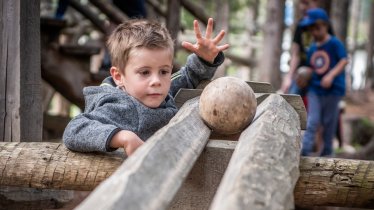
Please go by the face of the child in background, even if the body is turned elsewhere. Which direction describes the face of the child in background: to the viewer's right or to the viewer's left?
to the viewer's left

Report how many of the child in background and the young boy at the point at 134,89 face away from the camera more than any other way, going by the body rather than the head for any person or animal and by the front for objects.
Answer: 0

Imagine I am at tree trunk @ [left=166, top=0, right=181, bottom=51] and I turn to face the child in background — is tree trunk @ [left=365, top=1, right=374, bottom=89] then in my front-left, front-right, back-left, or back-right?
front-left

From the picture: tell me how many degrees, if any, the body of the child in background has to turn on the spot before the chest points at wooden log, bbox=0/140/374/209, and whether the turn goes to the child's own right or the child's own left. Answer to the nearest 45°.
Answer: approximately 45° to the child's own left

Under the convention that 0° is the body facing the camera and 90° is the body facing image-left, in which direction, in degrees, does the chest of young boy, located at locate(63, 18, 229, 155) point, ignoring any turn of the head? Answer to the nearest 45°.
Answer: approximately 315°

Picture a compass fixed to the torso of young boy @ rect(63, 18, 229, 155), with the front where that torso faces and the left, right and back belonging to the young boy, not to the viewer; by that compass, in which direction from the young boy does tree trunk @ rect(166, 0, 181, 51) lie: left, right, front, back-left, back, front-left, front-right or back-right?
back-left

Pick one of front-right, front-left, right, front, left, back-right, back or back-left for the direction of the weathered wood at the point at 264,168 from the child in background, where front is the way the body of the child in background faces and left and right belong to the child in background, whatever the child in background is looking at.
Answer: front-left

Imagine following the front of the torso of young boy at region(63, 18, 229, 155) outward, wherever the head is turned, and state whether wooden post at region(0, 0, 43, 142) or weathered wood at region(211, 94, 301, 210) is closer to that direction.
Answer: the weathered wood

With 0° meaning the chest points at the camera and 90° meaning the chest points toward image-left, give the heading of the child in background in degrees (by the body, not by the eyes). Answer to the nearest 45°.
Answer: approximately 45°
